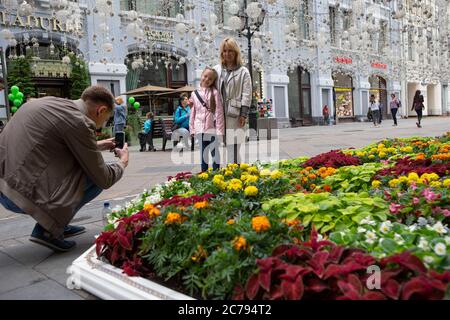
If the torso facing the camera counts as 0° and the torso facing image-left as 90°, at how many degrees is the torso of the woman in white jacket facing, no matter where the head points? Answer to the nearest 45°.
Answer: approximately 45°

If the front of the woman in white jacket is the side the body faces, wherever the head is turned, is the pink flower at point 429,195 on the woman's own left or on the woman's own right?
on the woman's own left

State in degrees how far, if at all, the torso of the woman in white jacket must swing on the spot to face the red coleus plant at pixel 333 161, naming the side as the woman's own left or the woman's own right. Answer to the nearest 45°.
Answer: approximately 90° to the woman's own left

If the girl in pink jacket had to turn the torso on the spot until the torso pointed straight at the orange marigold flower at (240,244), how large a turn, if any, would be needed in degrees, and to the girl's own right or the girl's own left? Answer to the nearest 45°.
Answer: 0° — they already face it

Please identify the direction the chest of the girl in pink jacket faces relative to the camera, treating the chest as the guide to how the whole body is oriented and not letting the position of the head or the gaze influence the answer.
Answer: toward the camera

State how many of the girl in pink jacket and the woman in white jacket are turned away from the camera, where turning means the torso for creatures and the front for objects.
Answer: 0

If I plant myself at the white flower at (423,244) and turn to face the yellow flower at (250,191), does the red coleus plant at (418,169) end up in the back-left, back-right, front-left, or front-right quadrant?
front-right

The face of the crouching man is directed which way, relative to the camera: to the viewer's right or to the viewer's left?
to the viewer's right

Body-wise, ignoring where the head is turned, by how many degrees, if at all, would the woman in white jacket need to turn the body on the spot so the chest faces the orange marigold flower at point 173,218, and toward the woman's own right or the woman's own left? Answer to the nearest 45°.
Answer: approximately 45° to the woman's own left

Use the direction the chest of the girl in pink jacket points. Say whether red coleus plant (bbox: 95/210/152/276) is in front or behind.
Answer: in front

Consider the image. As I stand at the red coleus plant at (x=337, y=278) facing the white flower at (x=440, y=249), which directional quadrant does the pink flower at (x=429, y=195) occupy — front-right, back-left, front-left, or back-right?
front-left

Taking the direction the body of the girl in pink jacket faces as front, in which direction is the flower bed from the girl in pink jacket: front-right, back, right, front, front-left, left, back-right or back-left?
front

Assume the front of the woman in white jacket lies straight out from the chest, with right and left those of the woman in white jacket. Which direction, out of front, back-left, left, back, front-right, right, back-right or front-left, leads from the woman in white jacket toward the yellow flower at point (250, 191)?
front-left
